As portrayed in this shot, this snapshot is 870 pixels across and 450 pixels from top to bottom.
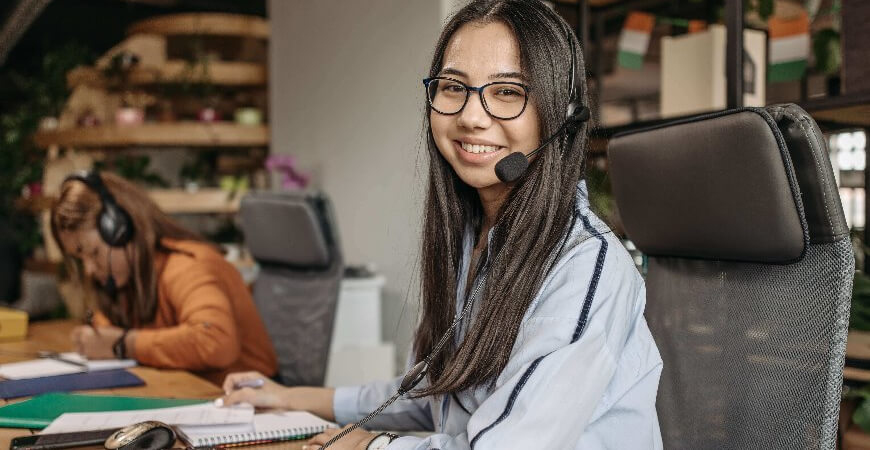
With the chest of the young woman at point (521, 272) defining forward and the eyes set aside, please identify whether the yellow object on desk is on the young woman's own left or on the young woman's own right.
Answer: on the young woman's own right

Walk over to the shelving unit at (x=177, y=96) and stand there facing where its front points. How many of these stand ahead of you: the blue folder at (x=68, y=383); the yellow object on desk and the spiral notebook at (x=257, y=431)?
3

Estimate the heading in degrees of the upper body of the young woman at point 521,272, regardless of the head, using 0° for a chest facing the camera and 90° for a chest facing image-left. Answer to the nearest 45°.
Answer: approximately 45°

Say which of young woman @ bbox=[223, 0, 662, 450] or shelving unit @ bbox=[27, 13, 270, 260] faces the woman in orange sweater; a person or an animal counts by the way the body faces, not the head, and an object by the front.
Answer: the shelving unit

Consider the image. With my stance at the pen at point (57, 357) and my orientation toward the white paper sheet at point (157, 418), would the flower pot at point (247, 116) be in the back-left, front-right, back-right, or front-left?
back-left
